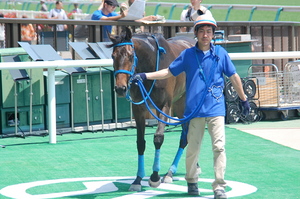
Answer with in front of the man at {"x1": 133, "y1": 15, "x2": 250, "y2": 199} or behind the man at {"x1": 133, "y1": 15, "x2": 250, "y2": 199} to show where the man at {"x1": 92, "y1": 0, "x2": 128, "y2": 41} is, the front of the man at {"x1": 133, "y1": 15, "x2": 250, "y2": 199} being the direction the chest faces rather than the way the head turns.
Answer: behind

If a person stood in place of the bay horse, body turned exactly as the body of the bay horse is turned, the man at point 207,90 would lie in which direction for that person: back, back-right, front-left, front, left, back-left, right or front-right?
left

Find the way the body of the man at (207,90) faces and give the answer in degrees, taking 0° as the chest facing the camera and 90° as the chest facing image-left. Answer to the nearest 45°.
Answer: approximately 0°

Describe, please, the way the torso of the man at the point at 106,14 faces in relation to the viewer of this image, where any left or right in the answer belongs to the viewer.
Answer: facing the viewer and to the right of the viewer

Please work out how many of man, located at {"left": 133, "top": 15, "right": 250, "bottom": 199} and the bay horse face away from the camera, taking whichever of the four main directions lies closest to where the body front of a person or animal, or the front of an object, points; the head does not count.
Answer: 0

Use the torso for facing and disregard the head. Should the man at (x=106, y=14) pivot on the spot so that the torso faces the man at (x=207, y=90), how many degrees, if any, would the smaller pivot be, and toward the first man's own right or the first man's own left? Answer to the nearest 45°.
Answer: approximately 45° to the first man's own right

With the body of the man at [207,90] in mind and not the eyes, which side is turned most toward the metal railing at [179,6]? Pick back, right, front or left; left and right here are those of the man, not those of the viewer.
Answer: back

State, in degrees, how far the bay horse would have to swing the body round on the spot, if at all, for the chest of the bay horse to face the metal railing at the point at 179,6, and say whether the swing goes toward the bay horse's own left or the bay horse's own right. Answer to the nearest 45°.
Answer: approximately 135° to the bay horse's own right

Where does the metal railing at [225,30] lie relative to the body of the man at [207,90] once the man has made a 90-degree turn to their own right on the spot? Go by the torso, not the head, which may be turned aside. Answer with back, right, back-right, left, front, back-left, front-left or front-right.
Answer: right

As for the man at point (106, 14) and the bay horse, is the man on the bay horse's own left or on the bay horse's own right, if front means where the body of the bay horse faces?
on the bay horse's own right
